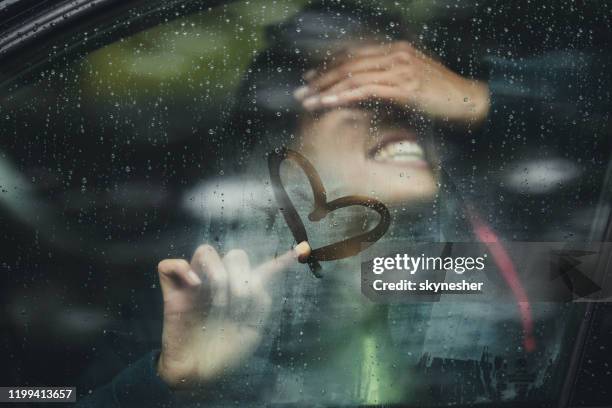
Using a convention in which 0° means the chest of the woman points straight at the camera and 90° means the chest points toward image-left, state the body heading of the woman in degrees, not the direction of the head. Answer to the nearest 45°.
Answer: approximately 315°
